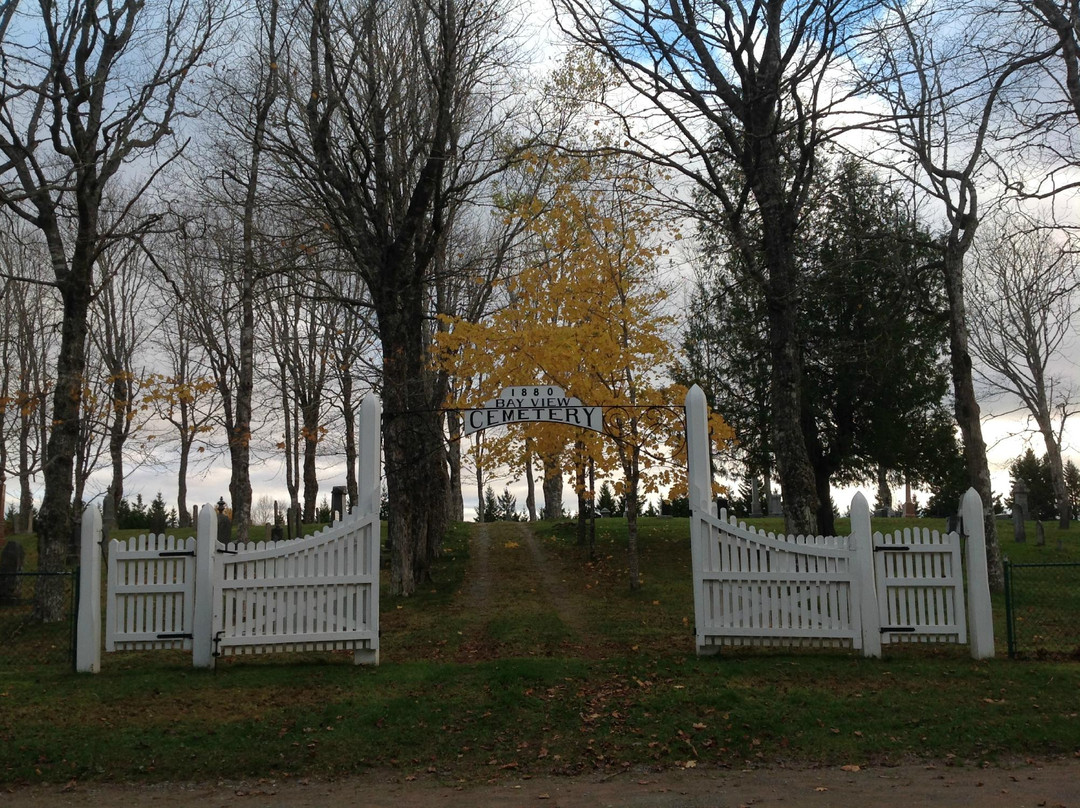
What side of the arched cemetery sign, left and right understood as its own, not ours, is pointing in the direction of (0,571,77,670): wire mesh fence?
right

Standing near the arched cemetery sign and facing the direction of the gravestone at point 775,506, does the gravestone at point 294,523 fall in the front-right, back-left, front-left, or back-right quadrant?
front-left

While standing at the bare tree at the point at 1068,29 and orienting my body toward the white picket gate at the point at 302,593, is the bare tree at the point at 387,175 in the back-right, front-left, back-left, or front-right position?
front-right

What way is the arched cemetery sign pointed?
toward the camera

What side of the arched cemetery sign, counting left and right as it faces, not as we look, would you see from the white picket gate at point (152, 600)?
right

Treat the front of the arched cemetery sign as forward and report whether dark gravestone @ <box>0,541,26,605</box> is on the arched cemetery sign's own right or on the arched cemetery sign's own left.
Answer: on the arched cemetery sign's own right

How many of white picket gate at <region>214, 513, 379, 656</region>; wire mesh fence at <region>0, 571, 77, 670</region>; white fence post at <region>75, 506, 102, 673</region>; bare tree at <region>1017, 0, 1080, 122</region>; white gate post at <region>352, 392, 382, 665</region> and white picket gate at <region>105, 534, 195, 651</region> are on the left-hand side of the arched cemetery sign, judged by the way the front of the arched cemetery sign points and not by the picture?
1

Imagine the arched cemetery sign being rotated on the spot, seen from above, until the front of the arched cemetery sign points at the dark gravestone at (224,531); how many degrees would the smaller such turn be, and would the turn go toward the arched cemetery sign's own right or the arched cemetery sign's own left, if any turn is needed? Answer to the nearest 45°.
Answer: approximately 135° to the arched cemetery sign's own right

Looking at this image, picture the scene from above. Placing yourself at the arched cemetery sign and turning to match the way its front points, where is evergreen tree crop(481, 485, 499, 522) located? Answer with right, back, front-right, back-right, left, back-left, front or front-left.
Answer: back

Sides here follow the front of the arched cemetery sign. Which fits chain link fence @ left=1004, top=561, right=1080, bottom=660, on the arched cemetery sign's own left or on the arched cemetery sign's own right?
on the arched cemetery sign's own left

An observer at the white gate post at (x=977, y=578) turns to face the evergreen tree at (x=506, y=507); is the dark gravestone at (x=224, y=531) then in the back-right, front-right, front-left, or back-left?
front-left

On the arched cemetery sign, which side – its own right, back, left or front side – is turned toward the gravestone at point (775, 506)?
back

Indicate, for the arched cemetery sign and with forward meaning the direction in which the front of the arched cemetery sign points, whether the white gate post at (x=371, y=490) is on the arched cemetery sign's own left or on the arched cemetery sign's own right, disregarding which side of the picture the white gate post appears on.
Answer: on the arched cemetery sign's own right
